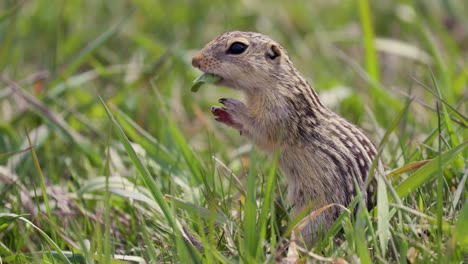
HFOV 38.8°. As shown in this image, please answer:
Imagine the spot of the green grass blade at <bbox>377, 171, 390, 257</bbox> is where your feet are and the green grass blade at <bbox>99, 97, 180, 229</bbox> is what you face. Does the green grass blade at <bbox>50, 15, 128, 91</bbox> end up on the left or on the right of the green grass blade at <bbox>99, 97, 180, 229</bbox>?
right

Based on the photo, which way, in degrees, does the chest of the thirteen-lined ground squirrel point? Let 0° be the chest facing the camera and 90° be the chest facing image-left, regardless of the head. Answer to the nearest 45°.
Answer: approximately 90°

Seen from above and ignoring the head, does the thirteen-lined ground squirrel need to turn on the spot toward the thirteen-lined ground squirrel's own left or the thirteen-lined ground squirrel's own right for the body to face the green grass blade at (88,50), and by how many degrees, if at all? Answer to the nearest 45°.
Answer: approximately 45° to the thirteen-lined ground squirrel's own right

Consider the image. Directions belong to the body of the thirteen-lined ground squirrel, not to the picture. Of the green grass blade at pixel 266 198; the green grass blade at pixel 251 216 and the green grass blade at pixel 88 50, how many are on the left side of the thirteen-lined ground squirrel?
2

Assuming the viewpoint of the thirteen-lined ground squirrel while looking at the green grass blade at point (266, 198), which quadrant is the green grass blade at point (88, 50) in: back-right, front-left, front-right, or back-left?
back-right

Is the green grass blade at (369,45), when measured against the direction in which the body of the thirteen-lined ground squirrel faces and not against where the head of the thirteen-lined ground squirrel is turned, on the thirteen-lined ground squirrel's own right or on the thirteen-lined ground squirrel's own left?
on the thirteen-lined ground squirrel's own right

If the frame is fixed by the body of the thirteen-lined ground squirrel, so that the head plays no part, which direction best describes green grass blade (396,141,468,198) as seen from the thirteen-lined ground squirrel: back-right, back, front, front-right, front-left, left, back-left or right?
back-left

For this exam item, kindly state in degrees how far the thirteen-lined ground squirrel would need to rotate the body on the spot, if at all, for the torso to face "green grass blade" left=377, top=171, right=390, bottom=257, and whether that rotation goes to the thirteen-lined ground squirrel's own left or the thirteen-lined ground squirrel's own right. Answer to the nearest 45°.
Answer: approximately 135° to the thirteen-lined ground squirrel's own left

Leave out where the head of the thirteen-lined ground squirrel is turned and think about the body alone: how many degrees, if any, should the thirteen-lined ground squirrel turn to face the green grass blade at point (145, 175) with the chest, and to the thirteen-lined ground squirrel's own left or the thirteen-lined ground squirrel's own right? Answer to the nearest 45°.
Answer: approximately 45° to the thirteen-lined ground squirrel's own left

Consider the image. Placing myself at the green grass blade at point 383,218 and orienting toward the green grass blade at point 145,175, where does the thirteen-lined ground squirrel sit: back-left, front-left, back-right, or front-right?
front-right

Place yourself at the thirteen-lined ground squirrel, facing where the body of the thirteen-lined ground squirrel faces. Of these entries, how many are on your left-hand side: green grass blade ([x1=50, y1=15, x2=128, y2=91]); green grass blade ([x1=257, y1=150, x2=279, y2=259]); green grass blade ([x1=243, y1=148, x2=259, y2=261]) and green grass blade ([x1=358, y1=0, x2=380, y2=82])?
2

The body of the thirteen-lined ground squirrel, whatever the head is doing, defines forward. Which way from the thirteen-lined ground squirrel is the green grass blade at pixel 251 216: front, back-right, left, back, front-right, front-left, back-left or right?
left

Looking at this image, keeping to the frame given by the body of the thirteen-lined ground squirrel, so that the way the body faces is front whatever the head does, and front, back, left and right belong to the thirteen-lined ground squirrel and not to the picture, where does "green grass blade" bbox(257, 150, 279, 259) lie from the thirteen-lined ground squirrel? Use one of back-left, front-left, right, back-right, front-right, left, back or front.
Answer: left
